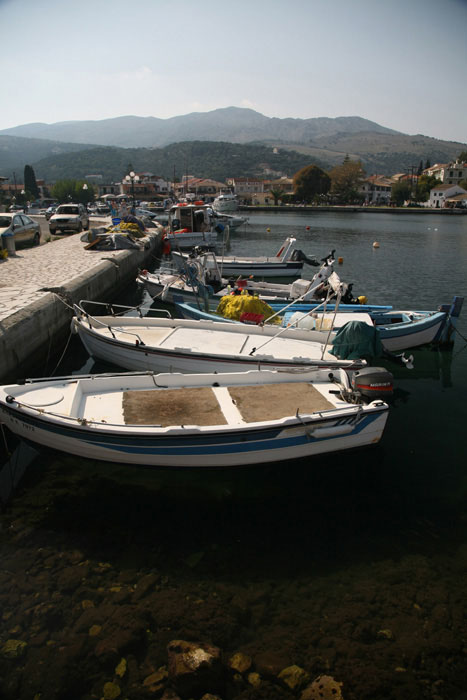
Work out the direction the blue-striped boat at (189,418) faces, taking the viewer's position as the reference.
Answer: facing to the left of the viewer

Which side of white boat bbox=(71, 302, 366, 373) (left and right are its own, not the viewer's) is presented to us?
left

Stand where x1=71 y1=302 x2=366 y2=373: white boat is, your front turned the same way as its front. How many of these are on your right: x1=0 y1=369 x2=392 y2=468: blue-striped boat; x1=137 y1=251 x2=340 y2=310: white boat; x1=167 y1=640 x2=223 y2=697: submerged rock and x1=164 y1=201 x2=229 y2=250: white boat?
2

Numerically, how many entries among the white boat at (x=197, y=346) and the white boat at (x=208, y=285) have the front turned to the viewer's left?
2

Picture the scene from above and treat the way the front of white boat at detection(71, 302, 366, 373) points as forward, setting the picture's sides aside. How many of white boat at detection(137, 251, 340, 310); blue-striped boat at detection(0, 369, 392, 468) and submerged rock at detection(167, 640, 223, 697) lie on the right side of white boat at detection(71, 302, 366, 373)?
1

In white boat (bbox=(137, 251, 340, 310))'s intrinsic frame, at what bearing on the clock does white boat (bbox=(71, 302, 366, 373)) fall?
white boat (bbox=(71, 302, 366, 373)) is roughly at 9 o'clock from white boat (bbox=(137, 251, 340, 310)).

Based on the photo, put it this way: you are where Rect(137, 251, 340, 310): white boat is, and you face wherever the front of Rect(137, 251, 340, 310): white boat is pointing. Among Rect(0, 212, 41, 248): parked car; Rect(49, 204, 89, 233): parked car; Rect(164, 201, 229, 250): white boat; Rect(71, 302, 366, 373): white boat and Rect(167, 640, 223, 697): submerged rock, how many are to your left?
2

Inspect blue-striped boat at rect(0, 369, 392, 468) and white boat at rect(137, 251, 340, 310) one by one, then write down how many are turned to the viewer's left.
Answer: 2

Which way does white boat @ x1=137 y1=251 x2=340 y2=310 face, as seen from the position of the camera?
facing to the left of the viewer

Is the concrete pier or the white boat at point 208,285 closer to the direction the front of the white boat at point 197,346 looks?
the concrete pier

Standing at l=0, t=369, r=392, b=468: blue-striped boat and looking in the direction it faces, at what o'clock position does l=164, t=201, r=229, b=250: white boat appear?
The white boat is roughly at 3 o'clock from the blue-striped boat.

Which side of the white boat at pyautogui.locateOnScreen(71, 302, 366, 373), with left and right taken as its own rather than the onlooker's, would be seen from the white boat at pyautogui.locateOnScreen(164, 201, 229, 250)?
right
